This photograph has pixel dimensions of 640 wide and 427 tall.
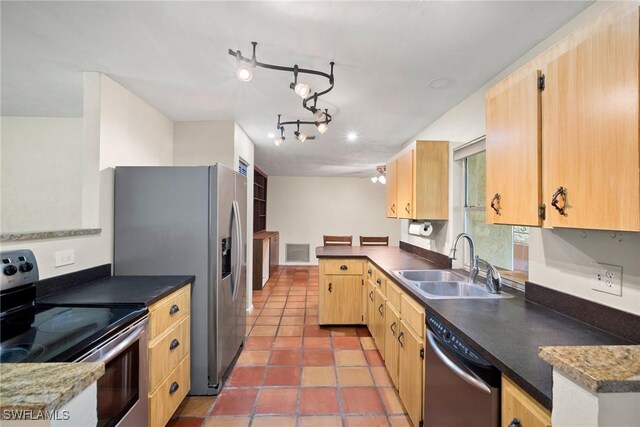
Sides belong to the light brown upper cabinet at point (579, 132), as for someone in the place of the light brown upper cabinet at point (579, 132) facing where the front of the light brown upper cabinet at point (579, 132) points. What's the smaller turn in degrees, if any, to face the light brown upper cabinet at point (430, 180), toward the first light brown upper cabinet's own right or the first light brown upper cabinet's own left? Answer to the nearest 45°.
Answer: approximately 90° to the first light brown upper cabinet's own right

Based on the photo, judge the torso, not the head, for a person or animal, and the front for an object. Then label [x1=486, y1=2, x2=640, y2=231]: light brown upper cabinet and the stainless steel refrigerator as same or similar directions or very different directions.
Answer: very different directions

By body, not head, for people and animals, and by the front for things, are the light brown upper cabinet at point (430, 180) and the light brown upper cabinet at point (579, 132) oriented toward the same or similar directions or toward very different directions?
same or similar directions

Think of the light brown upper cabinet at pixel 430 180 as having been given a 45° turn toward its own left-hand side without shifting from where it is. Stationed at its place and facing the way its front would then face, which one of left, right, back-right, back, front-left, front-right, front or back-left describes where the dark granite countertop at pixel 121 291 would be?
front

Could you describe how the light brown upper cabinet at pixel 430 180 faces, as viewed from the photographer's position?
facing to the left of the viewer

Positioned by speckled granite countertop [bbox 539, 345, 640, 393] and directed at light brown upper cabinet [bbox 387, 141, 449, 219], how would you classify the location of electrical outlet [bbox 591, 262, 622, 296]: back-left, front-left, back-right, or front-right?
front-right

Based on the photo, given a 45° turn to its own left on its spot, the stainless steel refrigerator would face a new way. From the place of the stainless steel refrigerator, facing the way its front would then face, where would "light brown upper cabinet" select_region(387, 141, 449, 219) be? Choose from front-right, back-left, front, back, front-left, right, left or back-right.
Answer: front-right

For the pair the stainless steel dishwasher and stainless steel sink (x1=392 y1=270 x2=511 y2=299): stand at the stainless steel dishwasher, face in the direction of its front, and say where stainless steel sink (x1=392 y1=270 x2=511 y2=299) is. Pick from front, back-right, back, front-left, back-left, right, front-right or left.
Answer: back-right

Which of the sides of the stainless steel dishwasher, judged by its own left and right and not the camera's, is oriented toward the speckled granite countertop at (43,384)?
front

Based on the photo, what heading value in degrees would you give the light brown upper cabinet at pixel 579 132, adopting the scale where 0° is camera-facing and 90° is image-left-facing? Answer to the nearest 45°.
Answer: approximately 45°

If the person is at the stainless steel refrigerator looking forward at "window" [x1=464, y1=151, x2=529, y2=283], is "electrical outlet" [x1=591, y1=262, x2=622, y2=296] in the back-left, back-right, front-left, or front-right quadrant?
front-right

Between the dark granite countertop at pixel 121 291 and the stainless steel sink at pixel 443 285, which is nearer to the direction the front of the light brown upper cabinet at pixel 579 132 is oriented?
the dark granite countertop
